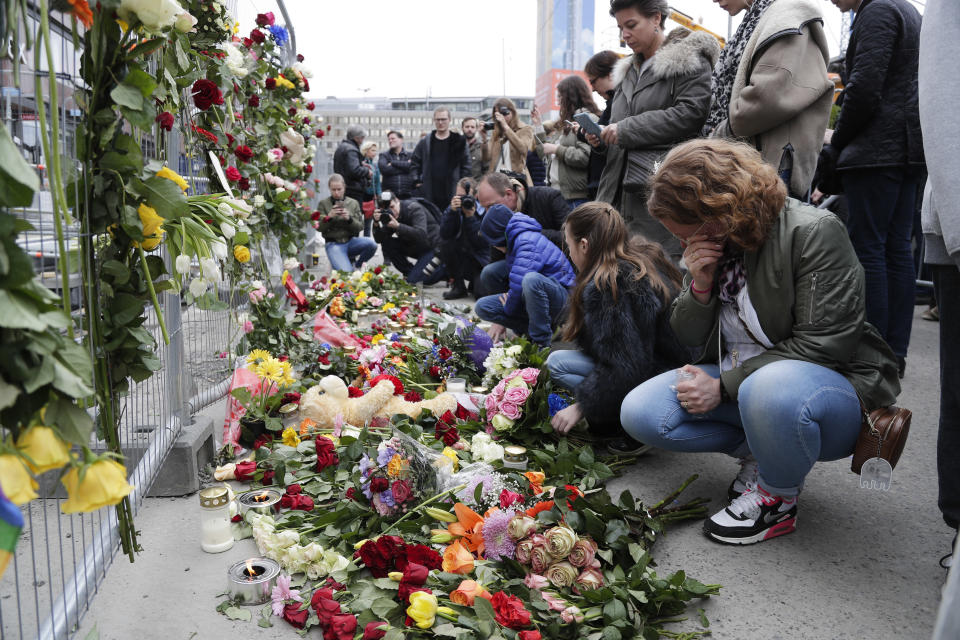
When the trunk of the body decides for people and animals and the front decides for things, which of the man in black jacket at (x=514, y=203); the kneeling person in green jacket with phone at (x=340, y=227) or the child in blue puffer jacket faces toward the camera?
the kneeling person in green jacket with phone

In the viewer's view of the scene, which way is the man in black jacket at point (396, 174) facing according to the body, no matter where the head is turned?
toward the camera

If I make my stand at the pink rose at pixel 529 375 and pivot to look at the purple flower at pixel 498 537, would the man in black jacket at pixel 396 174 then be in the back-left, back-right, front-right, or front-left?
back-right

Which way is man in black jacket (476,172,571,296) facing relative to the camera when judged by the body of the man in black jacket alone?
to the viewer's left

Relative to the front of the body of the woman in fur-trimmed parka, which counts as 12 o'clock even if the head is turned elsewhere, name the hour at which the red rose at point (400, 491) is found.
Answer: The red rose is roughly at 11 o'clock from the woman in fur-trimmed parka.

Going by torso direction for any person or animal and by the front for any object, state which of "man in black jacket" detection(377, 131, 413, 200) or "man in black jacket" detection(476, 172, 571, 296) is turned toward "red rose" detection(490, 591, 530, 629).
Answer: "man in black jacket" detection(377, 131, 413, 200)

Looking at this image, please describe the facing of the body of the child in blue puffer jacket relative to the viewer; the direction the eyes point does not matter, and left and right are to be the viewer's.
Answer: facing to the left of the viewer

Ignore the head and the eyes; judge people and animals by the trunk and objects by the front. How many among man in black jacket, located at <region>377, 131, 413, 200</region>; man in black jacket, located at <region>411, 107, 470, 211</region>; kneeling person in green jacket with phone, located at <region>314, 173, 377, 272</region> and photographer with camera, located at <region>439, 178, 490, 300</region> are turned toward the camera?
4

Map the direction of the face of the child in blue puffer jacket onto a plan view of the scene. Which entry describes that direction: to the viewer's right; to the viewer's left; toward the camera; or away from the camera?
to the viewer's left

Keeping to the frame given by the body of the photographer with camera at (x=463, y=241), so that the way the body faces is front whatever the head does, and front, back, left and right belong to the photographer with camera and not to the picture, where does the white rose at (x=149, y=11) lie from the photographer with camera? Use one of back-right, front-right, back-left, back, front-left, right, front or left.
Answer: front

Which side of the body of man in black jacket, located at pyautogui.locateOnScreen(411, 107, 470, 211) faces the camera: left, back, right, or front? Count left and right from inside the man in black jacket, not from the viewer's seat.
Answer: front

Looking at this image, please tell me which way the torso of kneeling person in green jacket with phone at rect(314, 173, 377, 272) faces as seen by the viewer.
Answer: toward the camera

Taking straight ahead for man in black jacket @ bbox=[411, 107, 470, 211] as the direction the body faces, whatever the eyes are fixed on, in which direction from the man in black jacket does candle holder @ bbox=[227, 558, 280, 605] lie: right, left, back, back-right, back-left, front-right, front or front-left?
front

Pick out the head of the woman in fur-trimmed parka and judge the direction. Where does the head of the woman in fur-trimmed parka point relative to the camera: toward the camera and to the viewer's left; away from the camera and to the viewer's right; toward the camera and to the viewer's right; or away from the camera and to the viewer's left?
toward the camera and to the viewer's left

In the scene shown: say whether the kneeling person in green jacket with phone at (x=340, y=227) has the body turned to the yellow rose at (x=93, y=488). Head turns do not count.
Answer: yes

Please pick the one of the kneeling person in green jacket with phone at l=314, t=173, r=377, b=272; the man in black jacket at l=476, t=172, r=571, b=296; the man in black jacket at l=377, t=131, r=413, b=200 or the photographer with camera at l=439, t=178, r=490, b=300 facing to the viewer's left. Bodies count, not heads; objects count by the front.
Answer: the man in black jacket at l=476, t=172, r=571, b=296

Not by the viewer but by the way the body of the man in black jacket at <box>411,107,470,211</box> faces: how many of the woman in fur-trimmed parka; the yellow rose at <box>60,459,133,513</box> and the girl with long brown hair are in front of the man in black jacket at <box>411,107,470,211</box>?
3
